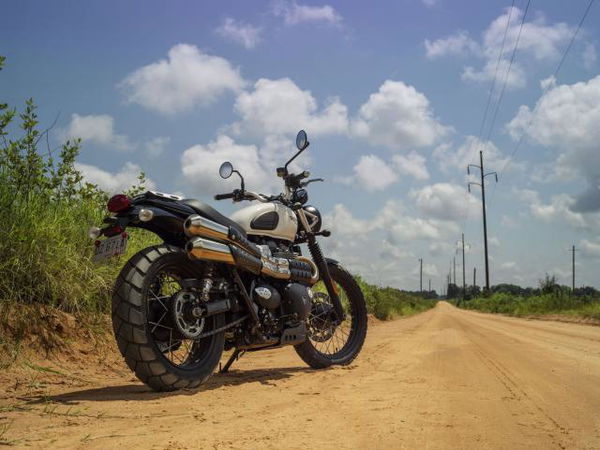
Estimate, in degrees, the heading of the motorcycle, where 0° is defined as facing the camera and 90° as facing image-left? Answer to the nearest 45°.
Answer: approximately 225°
